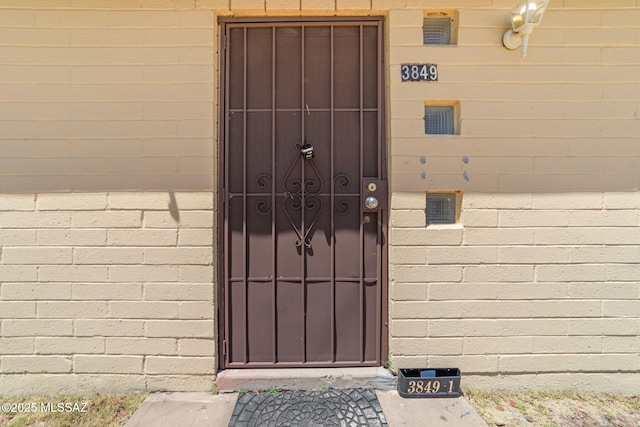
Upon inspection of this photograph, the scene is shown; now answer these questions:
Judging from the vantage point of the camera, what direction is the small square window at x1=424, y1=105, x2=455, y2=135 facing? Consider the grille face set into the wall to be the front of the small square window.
facing the viewer

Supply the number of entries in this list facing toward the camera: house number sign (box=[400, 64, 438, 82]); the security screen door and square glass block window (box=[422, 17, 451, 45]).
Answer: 3

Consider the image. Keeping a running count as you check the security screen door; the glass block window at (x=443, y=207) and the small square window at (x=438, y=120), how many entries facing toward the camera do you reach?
3

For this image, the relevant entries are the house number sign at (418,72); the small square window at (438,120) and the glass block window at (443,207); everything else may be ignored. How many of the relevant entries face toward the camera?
3

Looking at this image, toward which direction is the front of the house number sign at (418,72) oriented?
toward the camera
